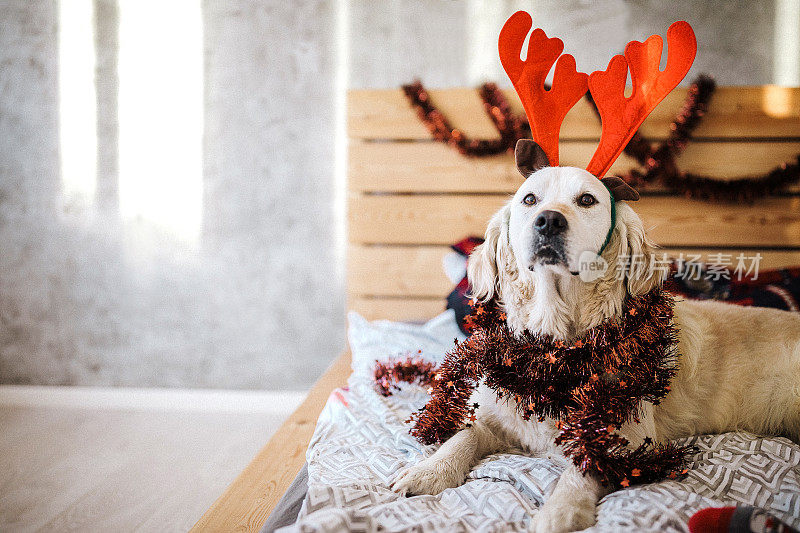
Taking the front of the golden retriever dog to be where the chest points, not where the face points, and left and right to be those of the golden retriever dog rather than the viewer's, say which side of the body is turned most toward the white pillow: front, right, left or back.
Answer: right

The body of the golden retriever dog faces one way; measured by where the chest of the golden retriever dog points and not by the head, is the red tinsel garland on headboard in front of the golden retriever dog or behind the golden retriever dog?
behind

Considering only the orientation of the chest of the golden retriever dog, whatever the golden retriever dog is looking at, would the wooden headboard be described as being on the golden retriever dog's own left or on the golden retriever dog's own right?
on the golden retriever dog's own right

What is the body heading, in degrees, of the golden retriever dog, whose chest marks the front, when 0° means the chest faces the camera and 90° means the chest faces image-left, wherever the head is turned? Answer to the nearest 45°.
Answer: approximately 45°

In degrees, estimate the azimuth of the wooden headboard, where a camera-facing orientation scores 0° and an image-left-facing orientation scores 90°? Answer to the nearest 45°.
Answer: approximately 0°
